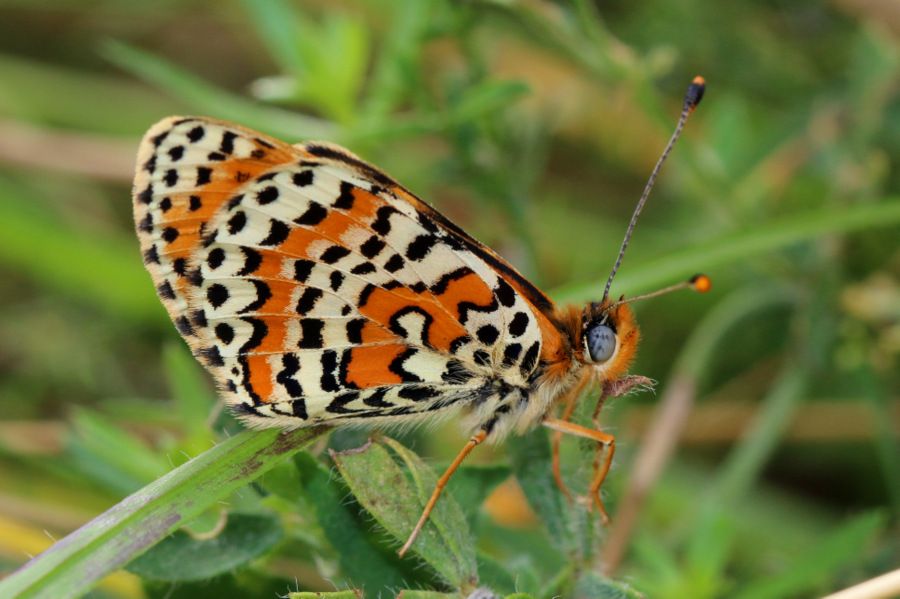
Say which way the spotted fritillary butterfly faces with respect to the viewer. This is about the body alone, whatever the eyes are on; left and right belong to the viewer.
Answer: facing to the right of the viewer

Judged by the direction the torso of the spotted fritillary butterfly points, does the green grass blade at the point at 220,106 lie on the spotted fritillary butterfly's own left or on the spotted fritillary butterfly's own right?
on the spotted fritillary butterfly's own left

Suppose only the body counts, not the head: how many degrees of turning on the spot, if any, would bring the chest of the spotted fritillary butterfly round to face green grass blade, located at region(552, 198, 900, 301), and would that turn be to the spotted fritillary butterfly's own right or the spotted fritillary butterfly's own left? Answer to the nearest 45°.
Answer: approximately 45° to the spotted fritillary butterfly's own left

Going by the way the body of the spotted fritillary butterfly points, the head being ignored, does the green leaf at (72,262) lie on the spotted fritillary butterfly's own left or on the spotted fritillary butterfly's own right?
on the spotted fritillary butterfly's own left

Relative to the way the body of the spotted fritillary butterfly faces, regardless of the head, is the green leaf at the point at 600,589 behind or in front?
in front
